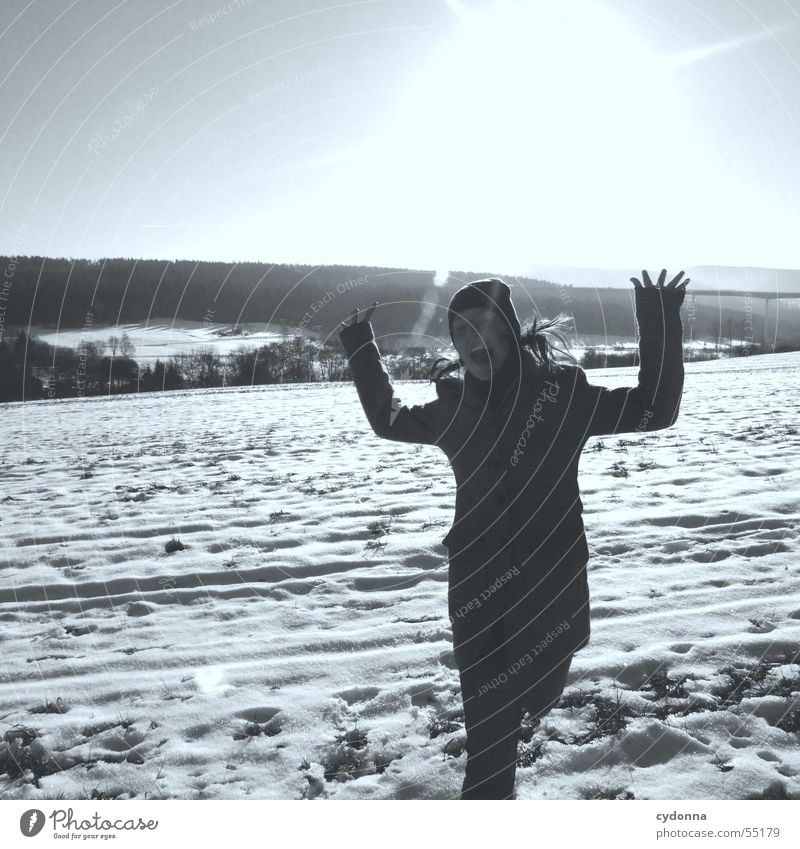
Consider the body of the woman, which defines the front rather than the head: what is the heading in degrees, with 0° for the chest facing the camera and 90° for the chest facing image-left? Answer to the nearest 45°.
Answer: approximately 0°
